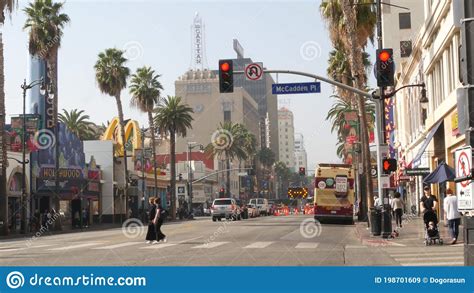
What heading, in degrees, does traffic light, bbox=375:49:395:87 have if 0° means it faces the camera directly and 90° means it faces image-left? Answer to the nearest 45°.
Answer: approximately 0°

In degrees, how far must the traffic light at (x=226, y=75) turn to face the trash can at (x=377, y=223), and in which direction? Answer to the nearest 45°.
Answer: approximately 135° to its left

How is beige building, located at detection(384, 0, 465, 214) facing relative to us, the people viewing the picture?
facing to the left of the viewer

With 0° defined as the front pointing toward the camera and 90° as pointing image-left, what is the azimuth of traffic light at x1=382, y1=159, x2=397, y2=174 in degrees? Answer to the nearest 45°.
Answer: approximately 0°

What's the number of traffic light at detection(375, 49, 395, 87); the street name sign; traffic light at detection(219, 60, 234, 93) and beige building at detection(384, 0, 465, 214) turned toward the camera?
3
